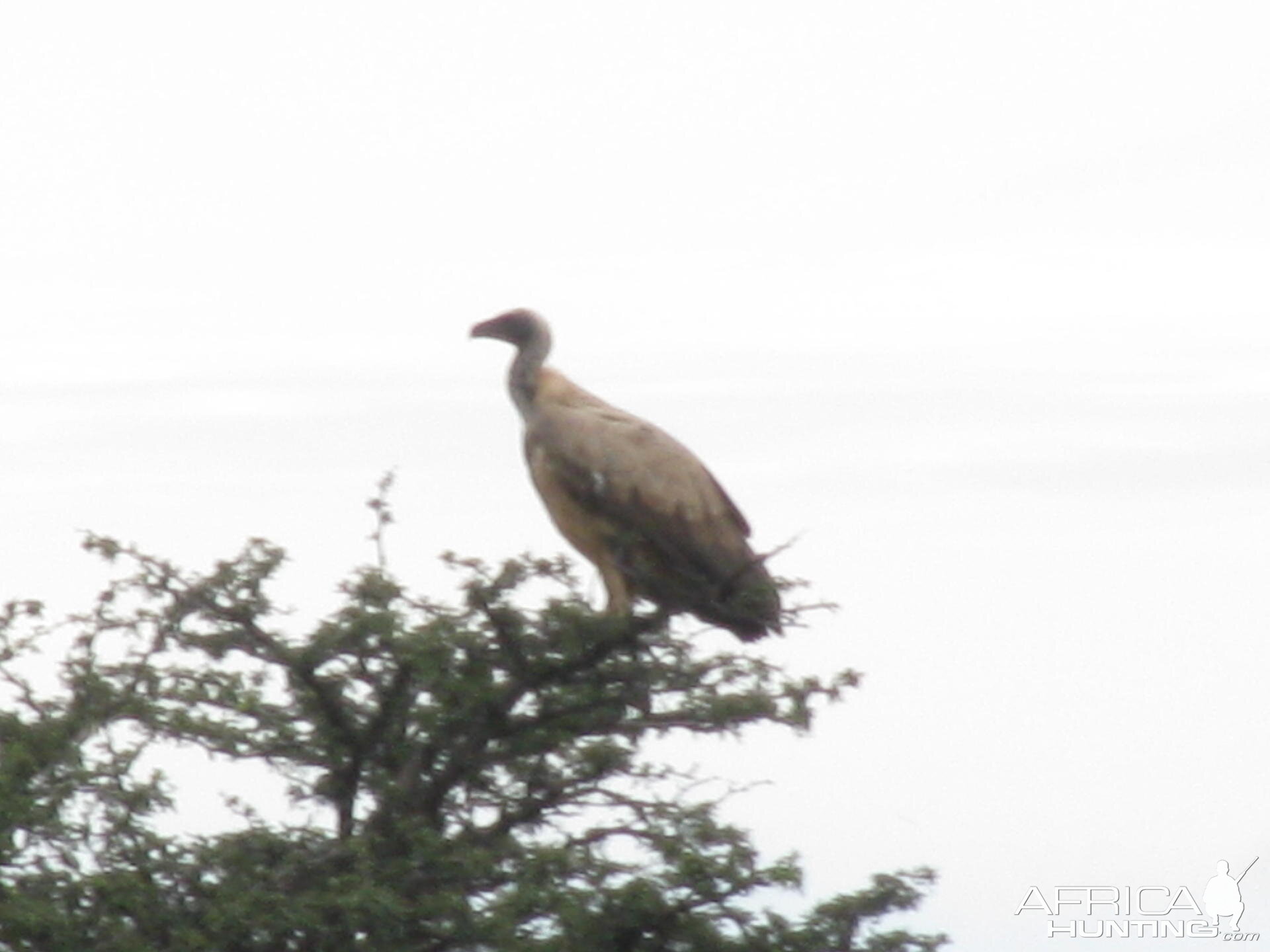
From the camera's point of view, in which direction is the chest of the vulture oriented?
to the viewer's left
